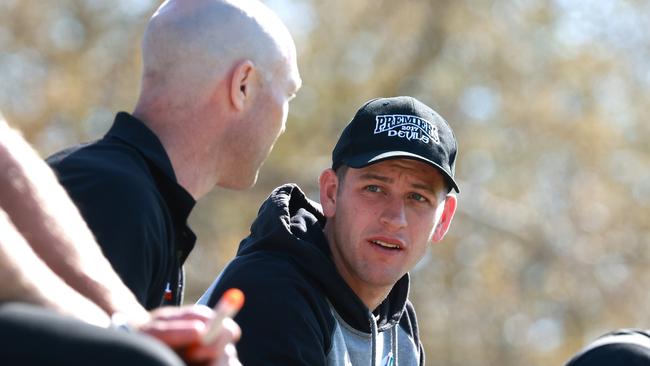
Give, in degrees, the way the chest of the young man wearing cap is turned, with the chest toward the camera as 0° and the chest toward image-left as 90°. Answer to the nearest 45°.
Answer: approximately 315°

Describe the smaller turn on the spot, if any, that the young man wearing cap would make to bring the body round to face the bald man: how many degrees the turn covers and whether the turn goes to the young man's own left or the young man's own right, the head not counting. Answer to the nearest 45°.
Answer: approximately 90° to the young man's own right

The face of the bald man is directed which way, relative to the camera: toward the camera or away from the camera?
away from the camera
